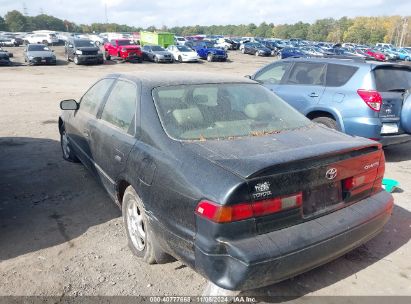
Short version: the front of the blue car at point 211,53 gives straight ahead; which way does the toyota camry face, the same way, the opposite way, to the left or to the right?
the opposite way

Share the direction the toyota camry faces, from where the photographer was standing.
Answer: facing away from the viewer and to the left of the viewer

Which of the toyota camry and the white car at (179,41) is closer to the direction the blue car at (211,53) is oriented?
the toyota camry

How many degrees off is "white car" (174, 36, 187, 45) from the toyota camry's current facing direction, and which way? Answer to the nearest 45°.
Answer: approximately 45° to its right

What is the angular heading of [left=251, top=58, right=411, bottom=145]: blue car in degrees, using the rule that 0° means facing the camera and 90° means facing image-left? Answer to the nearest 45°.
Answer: approximately 135°

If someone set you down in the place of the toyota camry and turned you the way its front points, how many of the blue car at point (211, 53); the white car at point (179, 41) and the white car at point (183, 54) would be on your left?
0

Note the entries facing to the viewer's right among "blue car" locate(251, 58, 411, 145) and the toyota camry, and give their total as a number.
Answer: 0

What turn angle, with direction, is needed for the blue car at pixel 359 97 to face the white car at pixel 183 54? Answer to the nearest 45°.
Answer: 0° — it already faces it

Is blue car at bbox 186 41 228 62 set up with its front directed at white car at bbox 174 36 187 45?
no

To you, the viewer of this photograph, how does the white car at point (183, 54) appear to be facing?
facing the viewer and to the right of the viewer

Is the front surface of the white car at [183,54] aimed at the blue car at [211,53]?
no

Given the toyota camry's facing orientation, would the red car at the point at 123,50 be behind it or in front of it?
in front

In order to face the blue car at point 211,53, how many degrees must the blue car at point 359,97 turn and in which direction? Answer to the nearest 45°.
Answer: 0° — it already faces it

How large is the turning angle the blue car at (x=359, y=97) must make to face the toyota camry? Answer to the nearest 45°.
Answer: approximately 135° to its left

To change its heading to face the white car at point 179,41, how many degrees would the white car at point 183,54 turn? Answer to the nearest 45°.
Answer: approximately 135° to its left

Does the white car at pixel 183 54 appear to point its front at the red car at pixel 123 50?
no

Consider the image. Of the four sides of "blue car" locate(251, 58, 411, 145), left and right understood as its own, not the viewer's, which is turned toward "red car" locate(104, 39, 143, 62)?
front

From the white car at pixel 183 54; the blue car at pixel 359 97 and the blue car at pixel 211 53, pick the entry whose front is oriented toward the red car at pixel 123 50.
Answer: the blue car at pixel 359 97

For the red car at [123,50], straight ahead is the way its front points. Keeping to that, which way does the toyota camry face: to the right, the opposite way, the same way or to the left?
the opposite way

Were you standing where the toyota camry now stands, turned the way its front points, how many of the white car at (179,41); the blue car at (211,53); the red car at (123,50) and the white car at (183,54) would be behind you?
0
